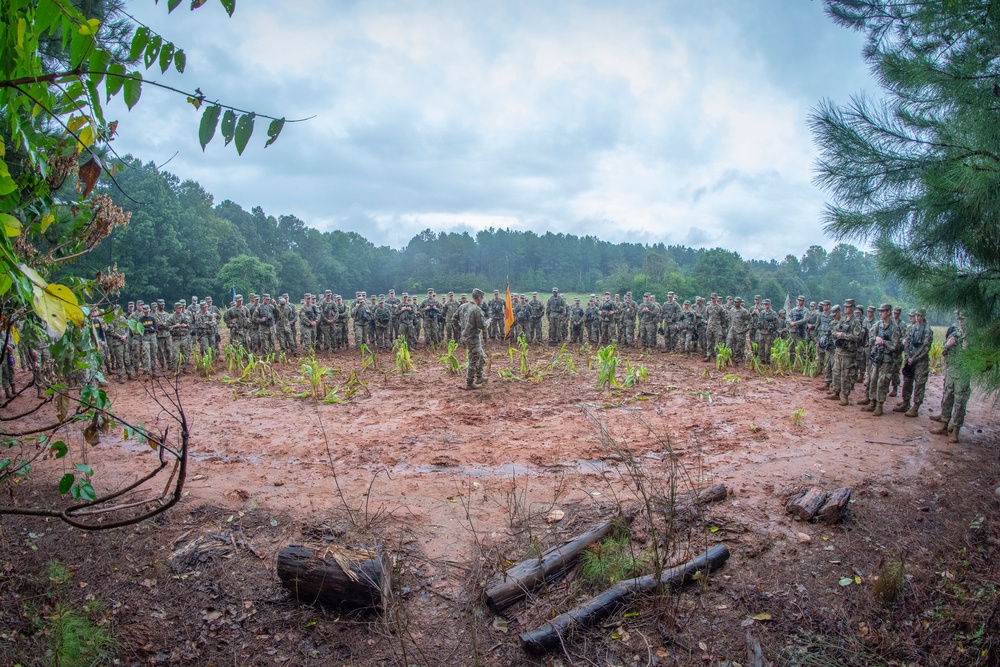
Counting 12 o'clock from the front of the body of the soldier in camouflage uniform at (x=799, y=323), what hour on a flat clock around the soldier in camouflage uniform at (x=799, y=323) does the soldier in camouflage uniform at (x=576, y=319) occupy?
the soldier in camouflage uniform at (x=576, y=319) is roughly at 2 o'clock from the soldier in camouflage uniform at (x=799, y=323).

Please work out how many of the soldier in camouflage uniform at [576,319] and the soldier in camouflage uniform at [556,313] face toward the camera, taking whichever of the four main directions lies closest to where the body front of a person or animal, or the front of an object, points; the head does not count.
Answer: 2

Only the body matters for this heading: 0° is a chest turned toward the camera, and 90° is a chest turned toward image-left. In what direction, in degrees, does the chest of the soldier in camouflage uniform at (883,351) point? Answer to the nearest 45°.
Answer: approximately 45°

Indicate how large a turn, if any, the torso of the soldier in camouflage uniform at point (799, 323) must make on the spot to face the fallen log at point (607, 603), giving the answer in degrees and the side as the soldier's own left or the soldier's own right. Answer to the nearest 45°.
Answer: approximately 45° to the soldier's own left

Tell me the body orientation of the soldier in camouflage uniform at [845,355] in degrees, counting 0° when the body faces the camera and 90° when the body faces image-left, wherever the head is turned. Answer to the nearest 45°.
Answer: approximately 45°

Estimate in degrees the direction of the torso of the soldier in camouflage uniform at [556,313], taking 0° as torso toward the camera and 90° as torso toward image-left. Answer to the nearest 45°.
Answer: approximately 0°

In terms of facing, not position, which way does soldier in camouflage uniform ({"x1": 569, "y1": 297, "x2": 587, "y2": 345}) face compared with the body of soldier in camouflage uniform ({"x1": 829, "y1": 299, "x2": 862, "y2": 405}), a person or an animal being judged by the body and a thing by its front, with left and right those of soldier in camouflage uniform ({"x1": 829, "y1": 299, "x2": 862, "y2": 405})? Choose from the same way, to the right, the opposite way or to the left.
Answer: to the left

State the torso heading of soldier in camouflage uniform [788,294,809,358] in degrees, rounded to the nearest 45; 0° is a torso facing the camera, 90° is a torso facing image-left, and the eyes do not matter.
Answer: approximately 45°

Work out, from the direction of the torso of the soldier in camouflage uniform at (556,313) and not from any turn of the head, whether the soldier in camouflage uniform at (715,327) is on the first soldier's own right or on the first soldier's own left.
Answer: on the first soldier's own left

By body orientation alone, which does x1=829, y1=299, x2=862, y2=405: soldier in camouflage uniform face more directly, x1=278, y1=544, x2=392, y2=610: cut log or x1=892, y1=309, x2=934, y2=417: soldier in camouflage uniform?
the cut log
